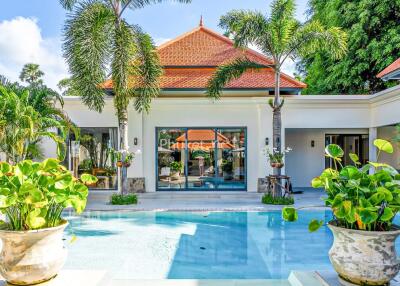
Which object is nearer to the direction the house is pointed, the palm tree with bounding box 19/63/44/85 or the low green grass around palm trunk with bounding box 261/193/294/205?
the low green grass around palm trunk

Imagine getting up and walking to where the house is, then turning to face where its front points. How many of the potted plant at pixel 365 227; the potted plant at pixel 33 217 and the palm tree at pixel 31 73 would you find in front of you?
2

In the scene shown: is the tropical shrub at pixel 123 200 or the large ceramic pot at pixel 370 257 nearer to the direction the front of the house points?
the large ceramic pot

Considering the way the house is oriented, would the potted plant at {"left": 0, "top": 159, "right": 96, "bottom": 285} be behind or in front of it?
in front

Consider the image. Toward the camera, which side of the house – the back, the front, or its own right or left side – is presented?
front

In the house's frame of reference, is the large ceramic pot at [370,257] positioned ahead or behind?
ahead

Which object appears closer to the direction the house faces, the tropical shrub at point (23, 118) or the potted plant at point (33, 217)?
the potted plant

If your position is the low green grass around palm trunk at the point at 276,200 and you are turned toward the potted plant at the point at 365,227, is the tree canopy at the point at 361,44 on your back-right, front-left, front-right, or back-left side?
back-left
